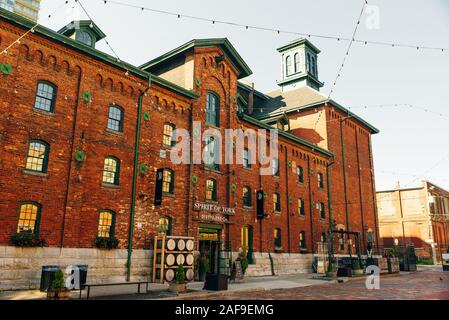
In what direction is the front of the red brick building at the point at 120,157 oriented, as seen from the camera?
facing the viewer and to the right of the viewer

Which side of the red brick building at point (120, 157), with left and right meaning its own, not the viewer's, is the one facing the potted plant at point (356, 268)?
left

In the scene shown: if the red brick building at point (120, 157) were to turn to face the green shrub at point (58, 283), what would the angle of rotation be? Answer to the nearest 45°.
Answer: approximately 45° to its right
